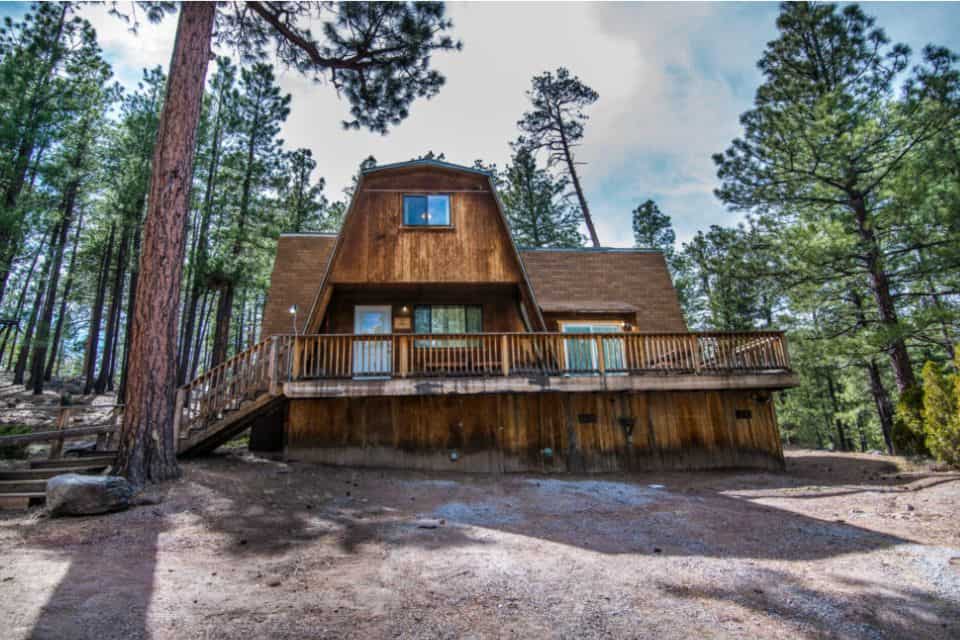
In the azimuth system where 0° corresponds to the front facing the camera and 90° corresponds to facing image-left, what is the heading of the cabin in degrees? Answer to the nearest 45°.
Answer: approximately 0°

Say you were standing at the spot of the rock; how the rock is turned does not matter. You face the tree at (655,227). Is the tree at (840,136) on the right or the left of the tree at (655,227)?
right

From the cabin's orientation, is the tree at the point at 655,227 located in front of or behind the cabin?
behind

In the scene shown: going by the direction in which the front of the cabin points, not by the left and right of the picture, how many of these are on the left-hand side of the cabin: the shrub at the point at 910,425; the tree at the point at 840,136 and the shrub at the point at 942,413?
3

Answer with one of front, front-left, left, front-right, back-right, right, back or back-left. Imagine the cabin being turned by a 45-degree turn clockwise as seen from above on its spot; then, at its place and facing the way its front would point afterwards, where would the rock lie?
front

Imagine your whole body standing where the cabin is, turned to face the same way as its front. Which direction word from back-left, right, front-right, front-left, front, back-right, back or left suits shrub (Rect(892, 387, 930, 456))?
left

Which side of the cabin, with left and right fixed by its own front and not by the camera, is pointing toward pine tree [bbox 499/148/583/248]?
back

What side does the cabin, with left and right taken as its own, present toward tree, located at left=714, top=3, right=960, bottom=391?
left

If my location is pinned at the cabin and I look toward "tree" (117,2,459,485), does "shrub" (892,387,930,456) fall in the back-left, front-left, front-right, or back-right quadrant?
back-left
